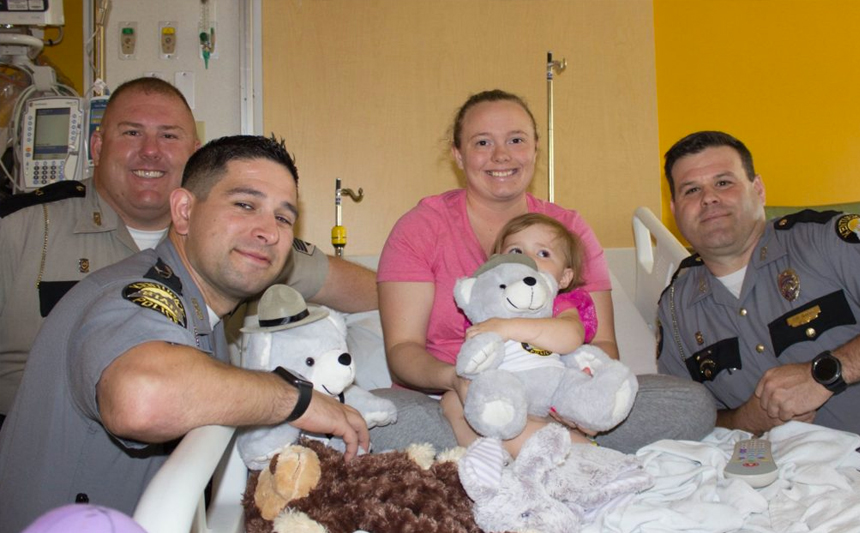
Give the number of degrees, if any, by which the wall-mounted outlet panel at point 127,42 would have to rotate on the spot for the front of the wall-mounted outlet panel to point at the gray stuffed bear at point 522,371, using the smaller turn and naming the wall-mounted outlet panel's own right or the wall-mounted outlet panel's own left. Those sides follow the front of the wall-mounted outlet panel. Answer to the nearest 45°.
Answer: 0° — it already faces it

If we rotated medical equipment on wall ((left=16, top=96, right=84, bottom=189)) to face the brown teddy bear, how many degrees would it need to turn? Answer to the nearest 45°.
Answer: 0° — it already faces it

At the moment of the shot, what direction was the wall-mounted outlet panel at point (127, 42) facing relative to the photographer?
facing the viewer

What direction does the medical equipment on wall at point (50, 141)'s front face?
toward the camera

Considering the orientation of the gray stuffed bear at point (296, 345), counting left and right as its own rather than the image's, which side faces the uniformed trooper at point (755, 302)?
left

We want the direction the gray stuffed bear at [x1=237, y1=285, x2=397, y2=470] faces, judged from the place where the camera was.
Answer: facing the viewer and to the right of the viewer

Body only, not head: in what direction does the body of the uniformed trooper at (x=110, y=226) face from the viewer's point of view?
toward the camera
